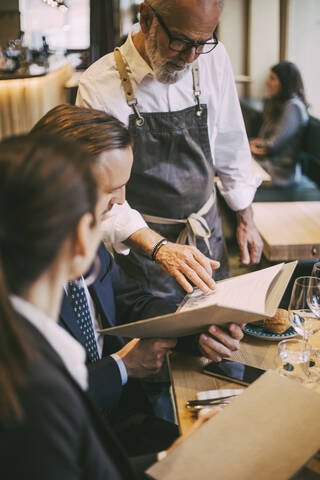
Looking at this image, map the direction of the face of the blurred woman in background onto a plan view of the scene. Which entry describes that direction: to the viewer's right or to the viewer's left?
to the viewer's left

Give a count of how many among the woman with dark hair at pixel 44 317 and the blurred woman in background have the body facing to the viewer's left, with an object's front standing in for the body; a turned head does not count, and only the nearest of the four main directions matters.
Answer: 1

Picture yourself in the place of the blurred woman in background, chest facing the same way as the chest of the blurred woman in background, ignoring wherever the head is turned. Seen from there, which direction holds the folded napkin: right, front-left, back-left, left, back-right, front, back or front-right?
left

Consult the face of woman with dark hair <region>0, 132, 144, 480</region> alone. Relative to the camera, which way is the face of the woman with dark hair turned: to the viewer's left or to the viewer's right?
to the viewer's right

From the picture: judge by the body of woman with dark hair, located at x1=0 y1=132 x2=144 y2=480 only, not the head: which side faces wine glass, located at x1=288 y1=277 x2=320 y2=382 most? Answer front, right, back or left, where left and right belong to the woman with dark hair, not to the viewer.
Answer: front

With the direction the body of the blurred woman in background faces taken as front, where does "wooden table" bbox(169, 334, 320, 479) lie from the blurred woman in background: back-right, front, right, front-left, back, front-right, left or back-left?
left

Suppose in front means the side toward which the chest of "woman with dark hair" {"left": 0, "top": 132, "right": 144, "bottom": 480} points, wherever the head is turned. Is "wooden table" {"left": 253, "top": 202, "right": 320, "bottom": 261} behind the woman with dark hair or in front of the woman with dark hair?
in front

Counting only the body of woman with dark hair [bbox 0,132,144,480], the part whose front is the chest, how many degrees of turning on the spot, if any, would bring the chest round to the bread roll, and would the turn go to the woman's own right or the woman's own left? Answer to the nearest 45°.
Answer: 0° — they already face it

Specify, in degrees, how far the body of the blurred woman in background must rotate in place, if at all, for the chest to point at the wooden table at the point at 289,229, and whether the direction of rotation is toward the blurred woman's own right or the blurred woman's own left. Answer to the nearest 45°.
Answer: approximately 90° to the blurred woman's own left

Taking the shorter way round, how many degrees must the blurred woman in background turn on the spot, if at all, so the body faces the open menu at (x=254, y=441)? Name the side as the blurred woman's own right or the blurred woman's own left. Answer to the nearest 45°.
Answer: approximately 90° to the blurred woman's own left

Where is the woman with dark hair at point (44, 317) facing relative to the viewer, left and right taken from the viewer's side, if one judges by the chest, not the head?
facing away from the viewer and to the right of the viewer

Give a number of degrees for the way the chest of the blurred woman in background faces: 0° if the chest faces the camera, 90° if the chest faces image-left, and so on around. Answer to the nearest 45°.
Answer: approximately 90°
